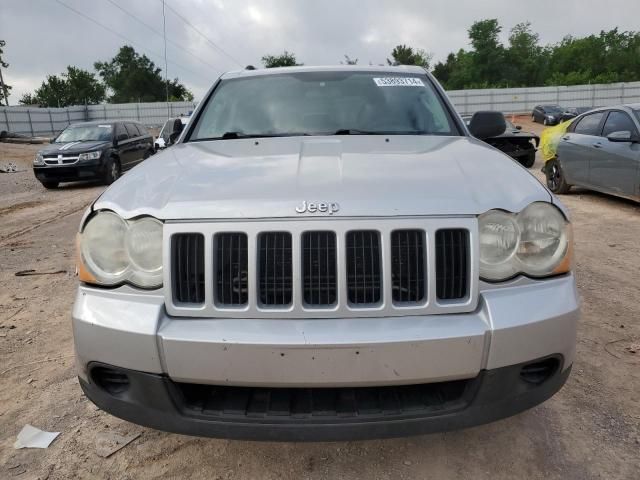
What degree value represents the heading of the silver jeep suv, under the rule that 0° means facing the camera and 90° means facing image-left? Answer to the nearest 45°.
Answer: approximately 0°

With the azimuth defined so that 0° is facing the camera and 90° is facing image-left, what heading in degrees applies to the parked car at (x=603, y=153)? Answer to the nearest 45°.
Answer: approximately 315°

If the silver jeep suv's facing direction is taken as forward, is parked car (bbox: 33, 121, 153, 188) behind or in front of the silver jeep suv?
behind

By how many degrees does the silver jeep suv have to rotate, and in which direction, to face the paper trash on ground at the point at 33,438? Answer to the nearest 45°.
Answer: approximately 90° to its right

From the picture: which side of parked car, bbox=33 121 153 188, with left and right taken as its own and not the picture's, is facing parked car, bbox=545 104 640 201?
left

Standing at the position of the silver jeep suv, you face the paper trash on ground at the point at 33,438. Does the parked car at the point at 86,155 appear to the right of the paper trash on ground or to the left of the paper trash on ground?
right

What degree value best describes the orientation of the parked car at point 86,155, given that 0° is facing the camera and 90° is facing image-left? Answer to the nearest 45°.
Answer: approximately 45°

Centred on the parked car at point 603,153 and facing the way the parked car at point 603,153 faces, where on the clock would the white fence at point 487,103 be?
The white fence is roughly at 7 o'clock from the parked car.

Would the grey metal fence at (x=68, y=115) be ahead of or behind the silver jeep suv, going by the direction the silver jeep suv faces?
behind
